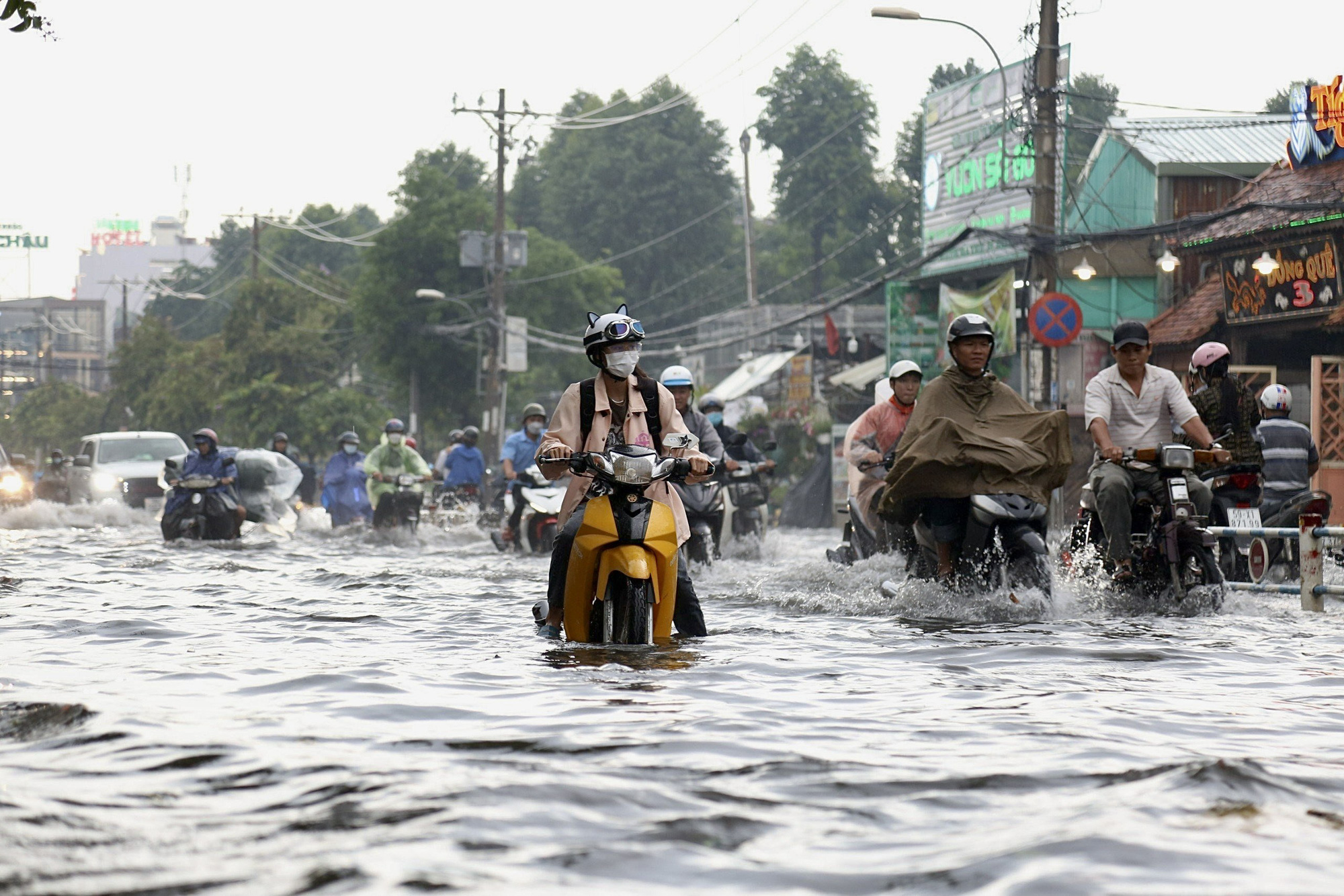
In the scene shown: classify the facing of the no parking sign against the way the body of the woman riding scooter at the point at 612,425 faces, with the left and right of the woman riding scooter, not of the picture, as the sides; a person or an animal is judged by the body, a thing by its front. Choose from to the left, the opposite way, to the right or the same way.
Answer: the same way

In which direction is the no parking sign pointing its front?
toward the camera

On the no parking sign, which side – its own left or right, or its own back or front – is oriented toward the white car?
right

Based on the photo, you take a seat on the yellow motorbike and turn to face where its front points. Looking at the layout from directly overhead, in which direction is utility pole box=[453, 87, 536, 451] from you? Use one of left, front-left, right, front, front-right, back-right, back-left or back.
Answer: back

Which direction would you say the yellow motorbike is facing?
toward the camera

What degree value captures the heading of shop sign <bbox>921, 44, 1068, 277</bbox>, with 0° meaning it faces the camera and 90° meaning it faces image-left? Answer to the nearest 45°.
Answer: approximately 45°

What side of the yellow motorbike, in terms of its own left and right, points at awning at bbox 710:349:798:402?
back

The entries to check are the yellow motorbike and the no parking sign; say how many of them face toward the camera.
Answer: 2

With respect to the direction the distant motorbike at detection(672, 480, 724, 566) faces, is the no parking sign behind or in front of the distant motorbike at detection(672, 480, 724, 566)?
behind

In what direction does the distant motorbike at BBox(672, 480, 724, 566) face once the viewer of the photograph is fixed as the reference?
facing the viewer

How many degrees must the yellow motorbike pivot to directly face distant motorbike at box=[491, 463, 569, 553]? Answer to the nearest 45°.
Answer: approximately 180°

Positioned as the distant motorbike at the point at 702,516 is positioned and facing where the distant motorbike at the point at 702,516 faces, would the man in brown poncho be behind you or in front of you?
in front

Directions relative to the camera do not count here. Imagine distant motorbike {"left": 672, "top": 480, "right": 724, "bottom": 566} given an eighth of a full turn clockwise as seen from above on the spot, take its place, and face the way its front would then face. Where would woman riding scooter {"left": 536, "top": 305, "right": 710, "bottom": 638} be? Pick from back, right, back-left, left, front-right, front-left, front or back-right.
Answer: front-left

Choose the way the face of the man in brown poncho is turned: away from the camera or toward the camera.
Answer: toward the camera

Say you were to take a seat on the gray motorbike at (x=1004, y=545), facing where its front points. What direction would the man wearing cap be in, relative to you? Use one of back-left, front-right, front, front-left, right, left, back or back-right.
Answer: left

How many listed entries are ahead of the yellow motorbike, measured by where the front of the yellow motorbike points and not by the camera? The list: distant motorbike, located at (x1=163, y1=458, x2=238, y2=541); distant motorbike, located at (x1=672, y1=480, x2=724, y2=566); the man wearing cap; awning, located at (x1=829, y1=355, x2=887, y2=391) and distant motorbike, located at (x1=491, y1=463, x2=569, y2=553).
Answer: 0

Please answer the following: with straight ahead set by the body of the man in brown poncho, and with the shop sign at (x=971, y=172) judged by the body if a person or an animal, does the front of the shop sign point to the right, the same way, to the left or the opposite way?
to the right

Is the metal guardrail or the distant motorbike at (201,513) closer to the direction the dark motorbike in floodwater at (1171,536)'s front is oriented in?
the metal guardrail

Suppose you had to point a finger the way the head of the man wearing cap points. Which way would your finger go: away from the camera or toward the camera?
toward the camera

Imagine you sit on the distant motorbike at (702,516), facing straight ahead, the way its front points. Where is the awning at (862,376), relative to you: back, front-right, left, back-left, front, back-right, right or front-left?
back
